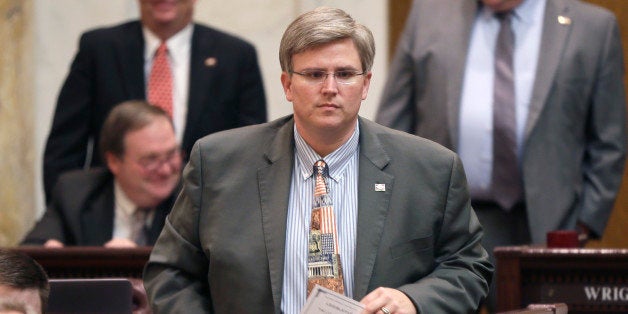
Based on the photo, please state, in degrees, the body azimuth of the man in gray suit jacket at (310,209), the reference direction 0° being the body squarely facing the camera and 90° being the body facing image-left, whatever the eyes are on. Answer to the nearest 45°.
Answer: approximately 0°

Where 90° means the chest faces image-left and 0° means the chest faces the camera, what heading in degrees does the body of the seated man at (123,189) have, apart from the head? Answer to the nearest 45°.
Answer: approximately 315°

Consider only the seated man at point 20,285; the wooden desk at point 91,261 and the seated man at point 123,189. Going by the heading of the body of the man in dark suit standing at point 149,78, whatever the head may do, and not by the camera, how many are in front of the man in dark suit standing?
3

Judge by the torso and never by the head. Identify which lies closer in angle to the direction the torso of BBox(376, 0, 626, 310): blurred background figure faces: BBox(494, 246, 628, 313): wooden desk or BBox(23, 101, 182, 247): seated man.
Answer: the wooden desk
